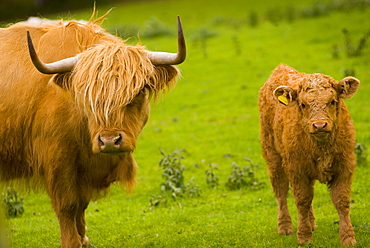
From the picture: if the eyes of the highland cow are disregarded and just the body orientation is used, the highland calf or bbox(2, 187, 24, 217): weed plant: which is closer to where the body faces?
the highland calf

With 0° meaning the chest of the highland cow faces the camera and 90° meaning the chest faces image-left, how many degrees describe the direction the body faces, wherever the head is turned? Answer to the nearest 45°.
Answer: approximately 315°

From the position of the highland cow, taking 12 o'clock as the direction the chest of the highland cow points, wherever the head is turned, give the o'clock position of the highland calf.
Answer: The highland calf is roughly at 11 o'clock from the highland cow.

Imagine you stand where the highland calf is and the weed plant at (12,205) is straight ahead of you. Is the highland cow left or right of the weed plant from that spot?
left

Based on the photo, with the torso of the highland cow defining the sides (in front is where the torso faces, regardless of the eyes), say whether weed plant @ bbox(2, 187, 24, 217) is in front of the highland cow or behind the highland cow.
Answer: behind
